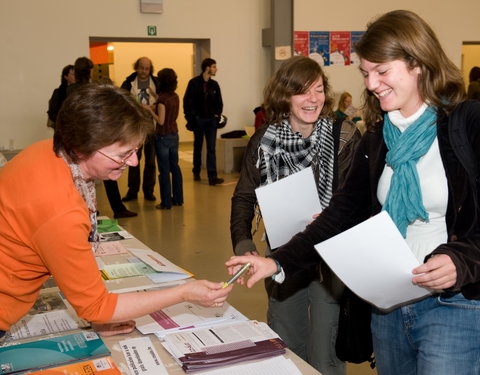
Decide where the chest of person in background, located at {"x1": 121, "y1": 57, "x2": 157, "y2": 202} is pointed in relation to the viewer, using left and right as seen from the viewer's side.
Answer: facing the viewer

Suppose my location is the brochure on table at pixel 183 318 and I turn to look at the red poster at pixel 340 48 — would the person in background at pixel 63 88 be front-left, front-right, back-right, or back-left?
front-left

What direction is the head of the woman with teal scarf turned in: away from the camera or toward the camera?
toward the camera

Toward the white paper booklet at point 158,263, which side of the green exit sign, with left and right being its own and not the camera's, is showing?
front

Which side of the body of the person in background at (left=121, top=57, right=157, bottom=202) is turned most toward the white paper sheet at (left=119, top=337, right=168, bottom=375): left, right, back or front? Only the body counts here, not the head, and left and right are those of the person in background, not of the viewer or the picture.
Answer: front

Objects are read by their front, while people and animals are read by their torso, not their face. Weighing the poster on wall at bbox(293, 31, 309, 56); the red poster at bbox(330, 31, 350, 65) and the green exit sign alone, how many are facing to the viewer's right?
0

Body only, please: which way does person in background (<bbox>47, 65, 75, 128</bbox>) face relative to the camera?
to the viewer's right

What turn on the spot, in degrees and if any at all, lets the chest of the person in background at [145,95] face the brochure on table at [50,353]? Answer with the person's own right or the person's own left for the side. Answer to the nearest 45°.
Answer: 0° — they already face it

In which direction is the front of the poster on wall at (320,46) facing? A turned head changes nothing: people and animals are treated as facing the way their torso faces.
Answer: toward the camera

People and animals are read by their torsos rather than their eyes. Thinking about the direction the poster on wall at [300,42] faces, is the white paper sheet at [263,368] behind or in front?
in front

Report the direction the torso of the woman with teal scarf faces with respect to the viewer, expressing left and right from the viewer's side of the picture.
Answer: facing the viewer and to the left of the viewer

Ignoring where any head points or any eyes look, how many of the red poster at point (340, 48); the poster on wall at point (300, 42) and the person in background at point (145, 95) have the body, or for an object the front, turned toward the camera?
3

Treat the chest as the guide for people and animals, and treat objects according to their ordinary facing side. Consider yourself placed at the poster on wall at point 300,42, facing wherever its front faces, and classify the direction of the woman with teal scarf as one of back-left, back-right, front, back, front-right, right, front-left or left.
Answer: front

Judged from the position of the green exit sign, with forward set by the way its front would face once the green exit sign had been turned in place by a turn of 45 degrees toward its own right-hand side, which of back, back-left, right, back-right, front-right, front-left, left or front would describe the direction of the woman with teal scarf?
front-left

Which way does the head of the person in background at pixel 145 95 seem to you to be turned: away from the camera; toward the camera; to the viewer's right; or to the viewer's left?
toward the camera

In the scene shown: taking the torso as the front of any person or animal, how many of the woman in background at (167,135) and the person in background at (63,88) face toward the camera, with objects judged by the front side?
0

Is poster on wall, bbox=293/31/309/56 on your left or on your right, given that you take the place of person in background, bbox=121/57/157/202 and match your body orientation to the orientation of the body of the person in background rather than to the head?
on your left
